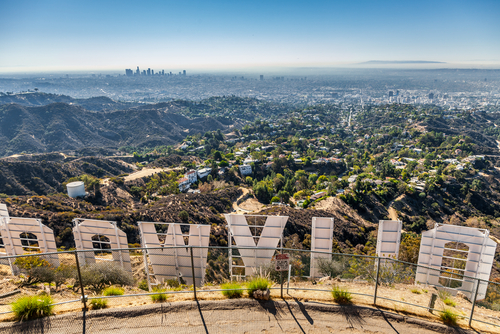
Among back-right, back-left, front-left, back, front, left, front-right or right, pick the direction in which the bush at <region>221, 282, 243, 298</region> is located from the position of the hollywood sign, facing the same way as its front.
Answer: back

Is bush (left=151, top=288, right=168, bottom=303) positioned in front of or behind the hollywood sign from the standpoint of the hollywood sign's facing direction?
behind

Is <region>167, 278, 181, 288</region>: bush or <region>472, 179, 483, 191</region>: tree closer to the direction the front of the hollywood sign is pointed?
the tree

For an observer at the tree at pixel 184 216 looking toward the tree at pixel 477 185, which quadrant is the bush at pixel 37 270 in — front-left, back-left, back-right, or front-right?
back-right

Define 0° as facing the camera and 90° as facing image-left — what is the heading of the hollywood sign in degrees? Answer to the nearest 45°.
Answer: approximately 180°

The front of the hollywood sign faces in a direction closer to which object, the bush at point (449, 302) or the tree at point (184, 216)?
the tree

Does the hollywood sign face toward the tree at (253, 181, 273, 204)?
yes

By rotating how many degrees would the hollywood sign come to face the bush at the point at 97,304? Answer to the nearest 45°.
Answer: approximately 135° to its left

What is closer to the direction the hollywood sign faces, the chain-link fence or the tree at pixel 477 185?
the tree

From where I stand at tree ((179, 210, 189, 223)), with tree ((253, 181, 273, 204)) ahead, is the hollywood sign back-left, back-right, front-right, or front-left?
back-right

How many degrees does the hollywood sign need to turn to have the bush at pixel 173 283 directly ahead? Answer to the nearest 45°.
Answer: approximately 135° to its left
